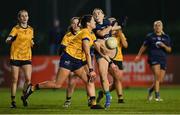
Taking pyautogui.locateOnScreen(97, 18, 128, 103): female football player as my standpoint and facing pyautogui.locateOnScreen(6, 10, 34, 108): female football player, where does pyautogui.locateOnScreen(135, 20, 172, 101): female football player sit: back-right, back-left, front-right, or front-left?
back-right

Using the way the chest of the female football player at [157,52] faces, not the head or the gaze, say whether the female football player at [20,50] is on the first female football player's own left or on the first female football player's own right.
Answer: on the first female football player's own right

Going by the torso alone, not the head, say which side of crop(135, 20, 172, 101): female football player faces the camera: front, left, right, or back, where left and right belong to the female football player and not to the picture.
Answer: front
